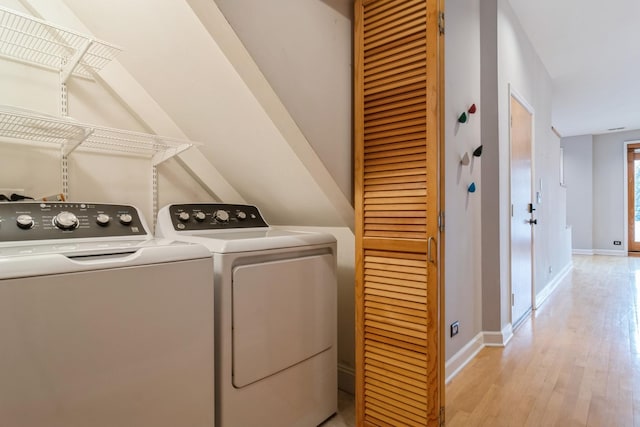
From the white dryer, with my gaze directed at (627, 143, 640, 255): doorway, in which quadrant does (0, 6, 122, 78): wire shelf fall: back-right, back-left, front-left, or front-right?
back-left

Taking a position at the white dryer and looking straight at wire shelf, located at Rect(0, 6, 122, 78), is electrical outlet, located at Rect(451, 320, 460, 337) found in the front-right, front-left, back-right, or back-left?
back-right

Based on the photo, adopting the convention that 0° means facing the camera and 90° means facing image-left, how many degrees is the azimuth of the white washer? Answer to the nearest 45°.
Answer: approximately 315°

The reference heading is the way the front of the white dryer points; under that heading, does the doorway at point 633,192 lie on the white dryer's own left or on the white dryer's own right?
on the white dryer's own left

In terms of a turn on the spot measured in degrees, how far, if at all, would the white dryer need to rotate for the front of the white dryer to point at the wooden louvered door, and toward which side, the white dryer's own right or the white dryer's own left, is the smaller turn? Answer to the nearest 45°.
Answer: approximately 45° to the white dryer's own left

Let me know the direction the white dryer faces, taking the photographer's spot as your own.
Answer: facing the viewer and to the right of the viewer

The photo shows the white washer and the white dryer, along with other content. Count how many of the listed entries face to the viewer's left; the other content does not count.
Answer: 0
